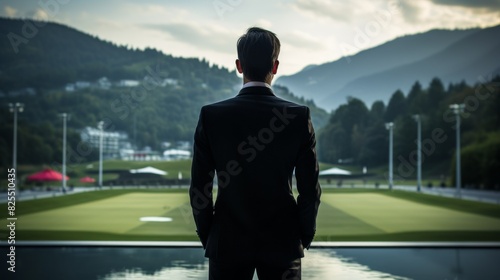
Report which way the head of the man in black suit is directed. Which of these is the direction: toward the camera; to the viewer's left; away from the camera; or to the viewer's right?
away from the camera

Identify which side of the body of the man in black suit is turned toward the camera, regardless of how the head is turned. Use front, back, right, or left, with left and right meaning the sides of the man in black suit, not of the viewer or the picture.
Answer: back
